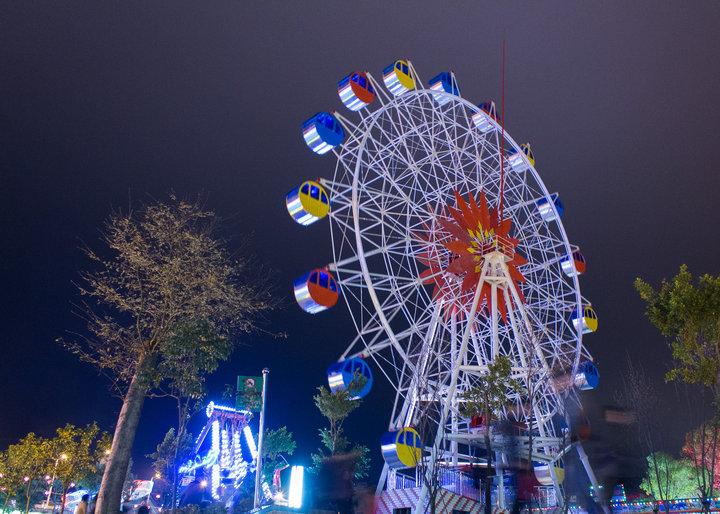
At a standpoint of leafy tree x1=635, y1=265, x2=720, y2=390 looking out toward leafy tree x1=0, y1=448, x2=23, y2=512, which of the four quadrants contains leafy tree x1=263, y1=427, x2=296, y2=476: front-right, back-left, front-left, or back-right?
front-right

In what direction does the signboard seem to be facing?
toward the camera

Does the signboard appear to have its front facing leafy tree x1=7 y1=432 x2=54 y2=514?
no

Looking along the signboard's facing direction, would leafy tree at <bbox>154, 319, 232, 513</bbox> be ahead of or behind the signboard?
ahead

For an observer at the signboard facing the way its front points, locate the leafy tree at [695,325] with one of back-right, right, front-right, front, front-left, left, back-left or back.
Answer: front-left
